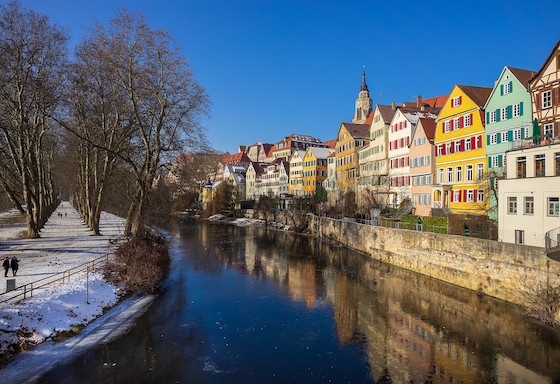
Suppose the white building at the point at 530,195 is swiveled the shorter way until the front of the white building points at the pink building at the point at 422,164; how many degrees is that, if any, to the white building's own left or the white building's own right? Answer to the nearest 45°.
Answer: approximately 90° to the white building's own right

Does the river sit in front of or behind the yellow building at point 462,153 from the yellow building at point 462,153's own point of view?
in front

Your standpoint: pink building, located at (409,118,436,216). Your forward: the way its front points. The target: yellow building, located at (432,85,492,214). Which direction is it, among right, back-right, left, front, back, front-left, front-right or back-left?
left

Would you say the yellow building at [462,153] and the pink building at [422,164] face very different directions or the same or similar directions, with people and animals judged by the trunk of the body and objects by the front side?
same or similar directions

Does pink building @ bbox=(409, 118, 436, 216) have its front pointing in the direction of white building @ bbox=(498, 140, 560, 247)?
no

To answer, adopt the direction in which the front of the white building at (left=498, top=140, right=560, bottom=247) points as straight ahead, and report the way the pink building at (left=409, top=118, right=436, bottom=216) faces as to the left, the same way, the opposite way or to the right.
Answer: the same way

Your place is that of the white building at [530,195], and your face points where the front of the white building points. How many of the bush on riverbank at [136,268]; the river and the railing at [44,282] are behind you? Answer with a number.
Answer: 0

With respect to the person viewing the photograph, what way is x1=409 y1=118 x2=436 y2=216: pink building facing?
facing the viewer and to the left of the viewer

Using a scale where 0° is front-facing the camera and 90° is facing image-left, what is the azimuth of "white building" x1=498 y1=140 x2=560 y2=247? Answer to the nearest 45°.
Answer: approximately 45°

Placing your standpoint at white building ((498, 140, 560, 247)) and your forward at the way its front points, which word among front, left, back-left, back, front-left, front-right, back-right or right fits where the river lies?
front

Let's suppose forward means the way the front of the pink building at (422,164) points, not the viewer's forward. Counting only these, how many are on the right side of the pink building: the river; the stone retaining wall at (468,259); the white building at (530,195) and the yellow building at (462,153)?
0

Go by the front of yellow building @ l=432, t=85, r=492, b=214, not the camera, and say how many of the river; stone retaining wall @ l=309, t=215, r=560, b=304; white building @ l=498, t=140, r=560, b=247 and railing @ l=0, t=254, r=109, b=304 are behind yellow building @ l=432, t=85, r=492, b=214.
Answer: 0

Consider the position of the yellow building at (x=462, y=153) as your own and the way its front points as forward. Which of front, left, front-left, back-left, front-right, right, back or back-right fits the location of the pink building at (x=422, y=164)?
right

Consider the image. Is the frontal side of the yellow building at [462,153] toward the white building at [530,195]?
no

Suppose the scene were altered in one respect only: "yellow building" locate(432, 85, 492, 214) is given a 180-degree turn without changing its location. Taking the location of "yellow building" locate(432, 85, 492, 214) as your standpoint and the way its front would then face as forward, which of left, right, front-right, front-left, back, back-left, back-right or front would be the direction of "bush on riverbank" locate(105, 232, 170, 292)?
back

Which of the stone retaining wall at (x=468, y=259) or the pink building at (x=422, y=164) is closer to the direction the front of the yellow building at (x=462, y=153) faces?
the stone retaining wall

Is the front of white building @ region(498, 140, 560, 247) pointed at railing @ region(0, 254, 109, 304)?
yes

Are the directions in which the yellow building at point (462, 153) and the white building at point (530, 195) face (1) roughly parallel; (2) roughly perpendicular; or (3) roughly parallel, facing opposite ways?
roughly parallel

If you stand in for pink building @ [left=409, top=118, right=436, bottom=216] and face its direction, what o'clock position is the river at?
The river is roughly at 11 o'clock from the pink building.
